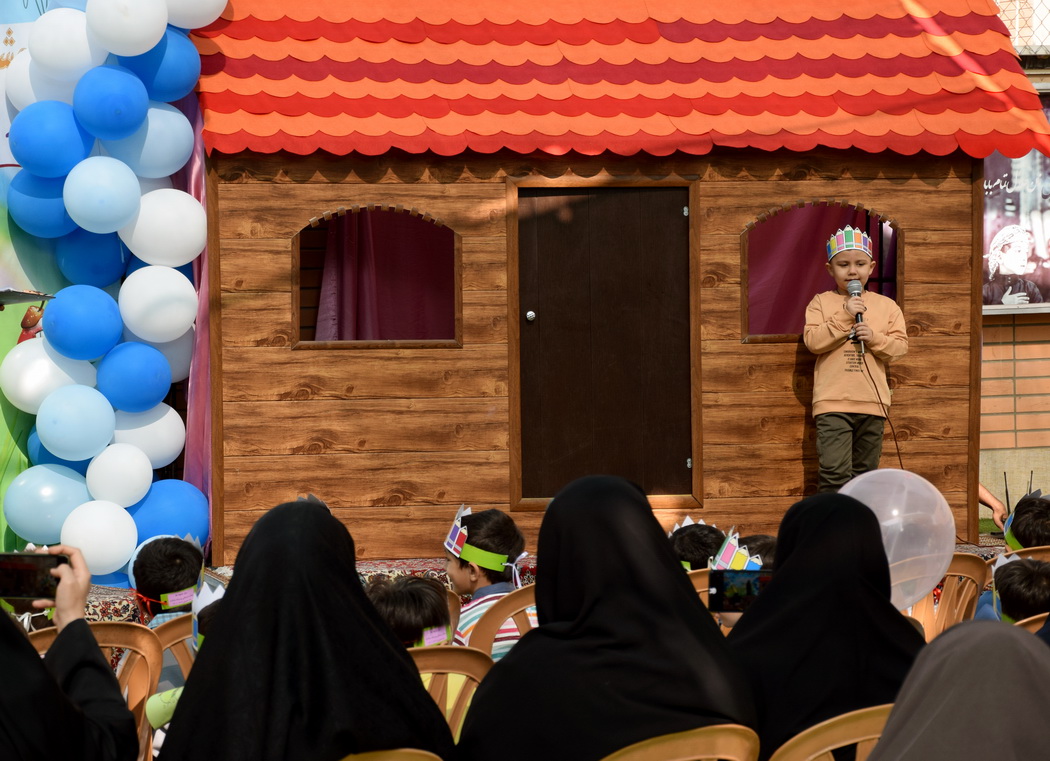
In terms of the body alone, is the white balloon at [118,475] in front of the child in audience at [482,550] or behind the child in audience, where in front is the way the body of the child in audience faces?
in front

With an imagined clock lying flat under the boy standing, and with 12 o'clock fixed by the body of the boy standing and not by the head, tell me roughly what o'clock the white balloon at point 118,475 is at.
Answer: The white balloon is roughly at 2 o'clock from the boy standing.

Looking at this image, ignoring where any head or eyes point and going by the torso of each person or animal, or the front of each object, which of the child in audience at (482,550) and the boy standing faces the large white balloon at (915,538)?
the boy standing

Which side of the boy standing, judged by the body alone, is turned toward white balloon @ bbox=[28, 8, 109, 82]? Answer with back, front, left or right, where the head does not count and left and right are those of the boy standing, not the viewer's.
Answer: right

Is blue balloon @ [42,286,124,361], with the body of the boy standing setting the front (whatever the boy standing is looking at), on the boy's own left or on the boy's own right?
on the boy's own right

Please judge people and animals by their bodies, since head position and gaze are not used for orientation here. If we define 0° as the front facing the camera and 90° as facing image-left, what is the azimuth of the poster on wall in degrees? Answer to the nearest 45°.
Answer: approximately 0°

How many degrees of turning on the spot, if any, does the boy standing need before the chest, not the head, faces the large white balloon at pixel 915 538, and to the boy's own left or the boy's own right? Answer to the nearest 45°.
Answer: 0° — they already face it

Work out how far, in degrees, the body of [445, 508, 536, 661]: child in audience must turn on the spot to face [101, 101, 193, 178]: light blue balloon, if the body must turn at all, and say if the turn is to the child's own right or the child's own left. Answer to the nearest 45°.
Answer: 0° — they already face it

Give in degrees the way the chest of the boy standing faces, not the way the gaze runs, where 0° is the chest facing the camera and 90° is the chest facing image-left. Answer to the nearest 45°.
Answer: approximately 0°

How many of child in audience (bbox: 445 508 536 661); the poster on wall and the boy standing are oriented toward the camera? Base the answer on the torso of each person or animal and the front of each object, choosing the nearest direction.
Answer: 2

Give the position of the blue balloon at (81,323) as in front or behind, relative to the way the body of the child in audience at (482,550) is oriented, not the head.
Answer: in front

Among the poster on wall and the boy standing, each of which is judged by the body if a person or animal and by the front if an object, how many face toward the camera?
2

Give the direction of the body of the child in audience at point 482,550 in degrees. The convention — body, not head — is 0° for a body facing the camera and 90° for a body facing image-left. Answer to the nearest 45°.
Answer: approximately 135°
